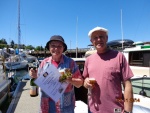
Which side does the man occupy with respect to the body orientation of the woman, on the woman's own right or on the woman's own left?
on the woman's own left

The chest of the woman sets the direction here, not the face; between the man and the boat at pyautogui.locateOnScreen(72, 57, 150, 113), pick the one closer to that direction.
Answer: the man

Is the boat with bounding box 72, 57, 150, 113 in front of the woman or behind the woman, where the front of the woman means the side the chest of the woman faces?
behind

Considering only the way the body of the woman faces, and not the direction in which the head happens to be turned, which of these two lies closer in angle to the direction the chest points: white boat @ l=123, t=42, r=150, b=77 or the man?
the man

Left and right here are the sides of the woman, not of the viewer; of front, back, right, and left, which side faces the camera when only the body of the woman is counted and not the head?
front

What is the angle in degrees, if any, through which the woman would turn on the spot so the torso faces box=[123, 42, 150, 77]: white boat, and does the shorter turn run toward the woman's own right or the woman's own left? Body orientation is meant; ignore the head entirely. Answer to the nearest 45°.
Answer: approximately 135° to the woman's own left
